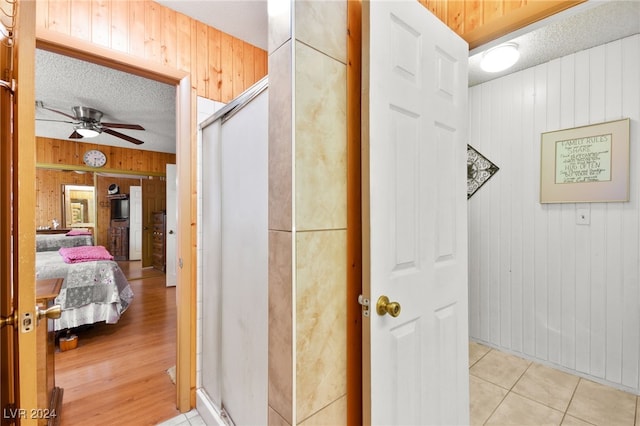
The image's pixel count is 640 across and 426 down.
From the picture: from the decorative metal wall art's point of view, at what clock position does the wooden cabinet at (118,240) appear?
The wooden cabinet is roughly at 3 o'clock from the decorative metal wall art.

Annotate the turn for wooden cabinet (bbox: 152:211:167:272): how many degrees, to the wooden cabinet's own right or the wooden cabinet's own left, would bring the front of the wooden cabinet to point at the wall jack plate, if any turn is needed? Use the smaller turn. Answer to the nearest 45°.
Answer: approximately 90° to the wooden cabinet's own left

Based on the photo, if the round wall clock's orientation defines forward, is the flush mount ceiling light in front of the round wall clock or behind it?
in front

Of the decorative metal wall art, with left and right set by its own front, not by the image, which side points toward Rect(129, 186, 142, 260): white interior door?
right

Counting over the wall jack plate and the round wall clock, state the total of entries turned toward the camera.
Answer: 2

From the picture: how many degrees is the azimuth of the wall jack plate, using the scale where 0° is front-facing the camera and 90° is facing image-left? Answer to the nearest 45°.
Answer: approximately 0°

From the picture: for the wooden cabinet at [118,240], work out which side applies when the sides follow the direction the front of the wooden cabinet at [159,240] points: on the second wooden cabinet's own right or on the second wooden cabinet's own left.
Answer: on the second wooden cabinet's own right

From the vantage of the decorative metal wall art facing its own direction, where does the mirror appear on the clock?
The mirror is roughly at 3 o'clock from the decorative metal wall art.

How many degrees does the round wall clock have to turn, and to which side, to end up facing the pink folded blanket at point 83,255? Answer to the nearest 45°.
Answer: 0° — it already faces it

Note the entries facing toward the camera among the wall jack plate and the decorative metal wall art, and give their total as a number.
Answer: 2
